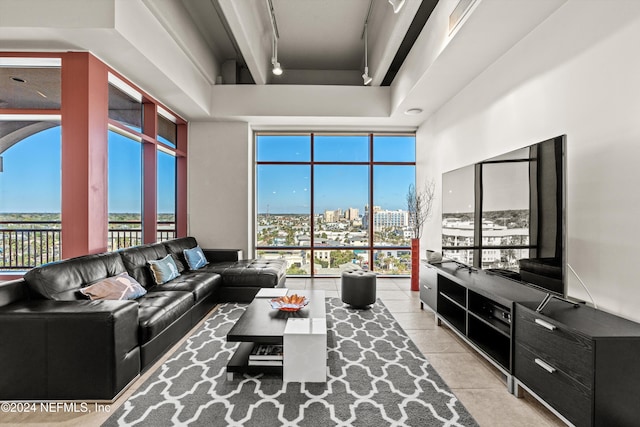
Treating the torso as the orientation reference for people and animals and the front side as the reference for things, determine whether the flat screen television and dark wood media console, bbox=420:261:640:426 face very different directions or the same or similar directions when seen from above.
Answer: same or similar directions

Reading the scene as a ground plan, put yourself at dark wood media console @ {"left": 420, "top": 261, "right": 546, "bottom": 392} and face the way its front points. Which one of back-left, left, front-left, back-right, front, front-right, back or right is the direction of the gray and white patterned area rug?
front

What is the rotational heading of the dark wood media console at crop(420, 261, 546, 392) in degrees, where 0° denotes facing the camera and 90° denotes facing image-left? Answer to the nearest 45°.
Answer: approximately 45°

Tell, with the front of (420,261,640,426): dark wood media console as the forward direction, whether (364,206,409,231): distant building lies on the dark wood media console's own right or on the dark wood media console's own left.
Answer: on the dark wood media console's own right

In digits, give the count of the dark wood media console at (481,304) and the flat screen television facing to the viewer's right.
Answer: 0

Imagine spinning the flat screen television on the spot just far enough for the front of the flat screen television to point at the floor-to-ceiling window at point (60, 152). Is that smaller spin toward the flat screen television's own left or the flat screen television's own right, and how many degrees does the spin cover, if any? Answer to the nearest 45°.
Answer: approximately 45° to the flat screen television's own right

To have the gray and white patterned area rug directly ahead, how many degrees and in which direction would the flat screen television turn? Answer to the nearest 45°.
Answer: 0° — it already faces it

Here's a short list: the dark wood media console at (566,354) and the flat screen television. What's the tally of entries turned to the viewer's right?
0

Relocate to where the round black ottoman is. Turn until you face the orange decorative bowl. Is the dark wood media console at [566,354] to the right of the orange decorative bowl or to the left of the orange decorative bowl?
left

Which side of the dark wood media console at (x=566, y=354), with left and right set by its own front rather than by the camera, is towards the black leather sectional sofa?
front

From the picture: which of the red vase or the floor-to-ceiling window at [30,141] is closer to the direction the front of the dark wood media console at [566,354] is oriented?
the floor-to-ceiling window

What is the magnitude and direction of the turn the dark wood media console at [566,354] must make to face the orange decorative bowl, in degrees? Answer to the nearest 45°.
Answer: approximately 45° to its right

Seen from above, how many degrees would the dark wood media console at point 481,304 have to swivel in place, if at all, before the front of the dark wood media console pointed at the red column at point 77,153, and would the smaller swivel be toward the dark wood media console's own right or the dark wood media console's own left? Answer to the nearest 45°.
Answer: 0° — it already faces it

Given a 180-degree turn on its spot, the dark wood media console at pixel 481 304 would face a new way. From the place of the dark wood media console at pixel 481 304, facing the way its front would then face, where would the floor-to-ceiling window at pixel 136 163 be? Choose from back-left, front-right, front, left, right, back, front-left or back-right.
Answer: back-left

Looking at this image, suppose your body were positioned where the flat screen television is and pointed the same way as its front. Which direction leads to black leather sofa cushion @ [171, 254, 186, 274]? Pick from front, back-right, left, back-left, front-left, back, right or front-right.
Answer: front-right

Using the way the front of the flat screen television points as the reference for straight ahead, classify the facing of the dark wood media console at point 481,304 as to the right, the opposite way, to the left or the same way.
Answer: the same way

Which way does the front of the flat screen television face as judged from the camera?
facing the viewer and to the left of the viewer
